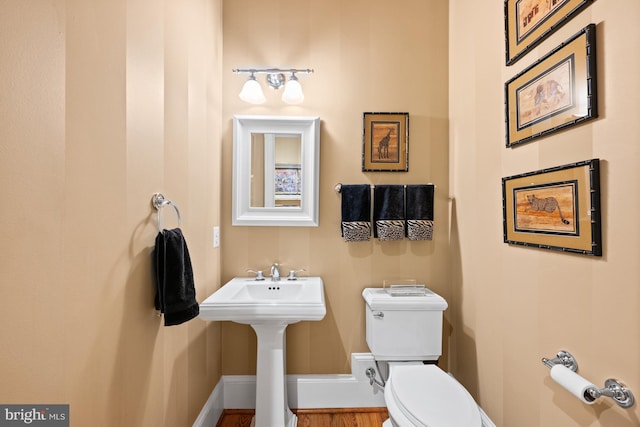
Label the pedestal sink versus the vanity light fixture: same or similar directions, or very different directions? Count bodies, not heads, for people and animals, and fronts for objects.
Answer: same or similar directions

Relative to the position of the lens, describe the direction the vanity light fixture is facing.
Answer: facing the viewer

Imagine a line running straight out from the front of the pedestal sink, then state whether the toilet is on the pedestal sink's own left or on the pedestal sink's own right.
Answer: on the pedestal sink's own left

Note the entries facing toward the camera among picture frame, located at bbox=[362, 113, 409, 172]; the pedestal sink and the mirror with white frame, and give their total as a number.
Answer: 3

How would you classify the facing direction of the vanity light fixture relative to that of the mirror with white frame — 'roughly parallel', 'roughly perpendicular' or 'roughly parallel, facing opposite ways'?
roughly parallel

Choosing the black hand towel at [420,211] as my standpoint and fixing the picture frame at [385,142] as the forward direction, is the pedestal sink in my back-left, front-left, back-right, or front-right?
front-left

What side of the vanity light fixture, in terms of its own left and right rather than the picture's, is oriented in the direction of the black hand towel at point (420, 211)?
left

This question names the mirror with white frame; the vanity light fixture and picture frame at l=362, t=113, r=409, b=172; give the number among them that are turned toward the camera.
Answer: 3

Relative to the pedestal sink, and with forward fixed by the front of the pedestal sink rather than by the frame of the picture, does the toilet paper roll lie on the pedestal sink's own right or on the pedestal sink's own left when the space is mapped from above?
on the pedestal sink's own left

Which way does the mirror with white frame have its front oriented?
toward the camera

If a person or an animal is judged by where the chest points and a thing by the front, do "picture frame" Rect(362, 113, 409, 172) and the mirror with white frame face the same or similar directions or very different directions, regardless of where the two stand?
same or similar directions
